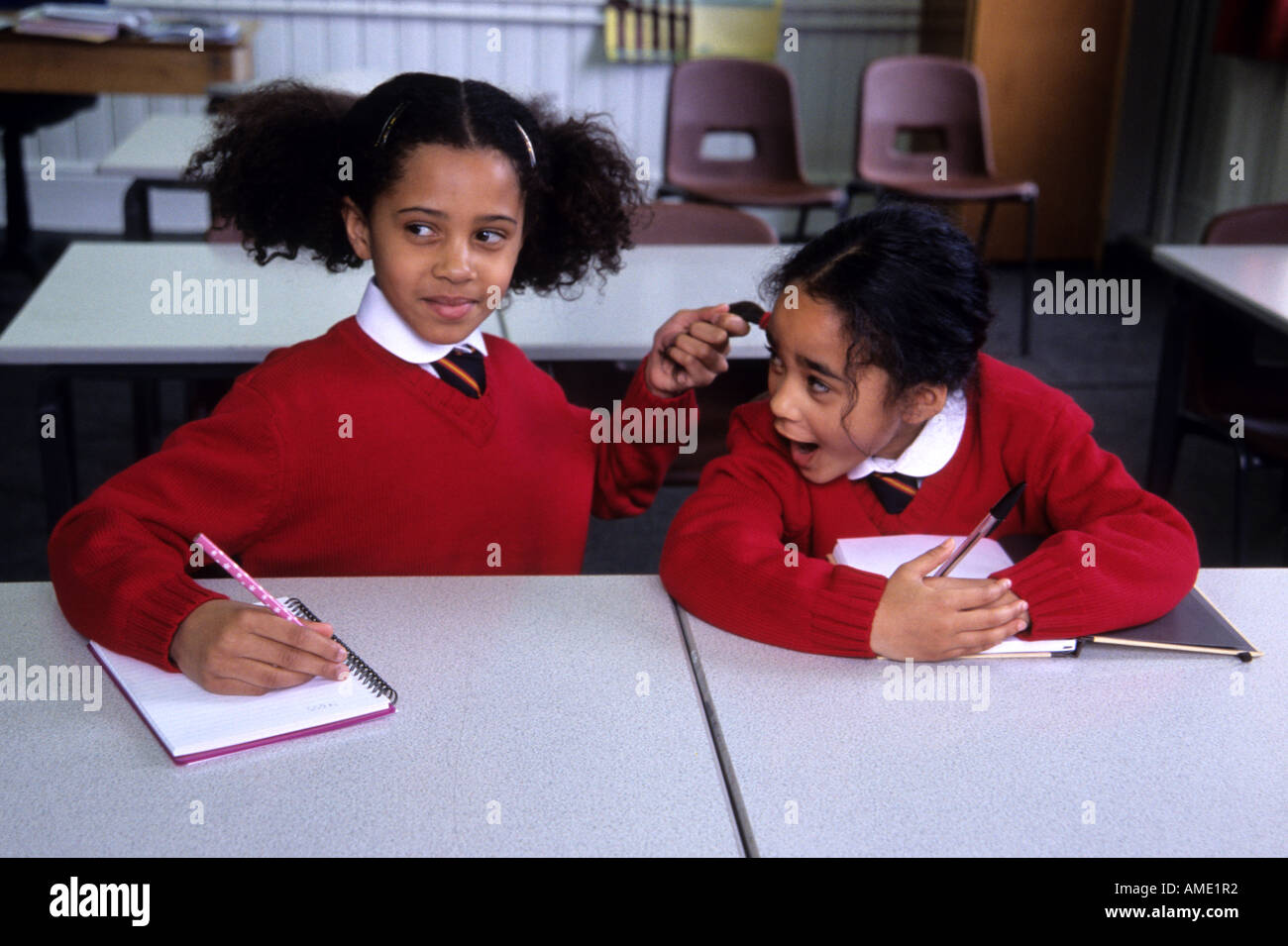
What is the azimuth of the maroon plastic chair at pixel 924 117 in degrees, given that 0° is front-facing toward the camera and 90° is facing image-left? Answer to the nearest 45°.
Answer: approximately 315°

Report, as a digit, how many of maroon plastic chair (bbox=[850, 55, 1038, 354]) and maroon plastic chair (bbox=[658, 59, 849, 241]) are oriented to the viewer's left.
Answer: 0

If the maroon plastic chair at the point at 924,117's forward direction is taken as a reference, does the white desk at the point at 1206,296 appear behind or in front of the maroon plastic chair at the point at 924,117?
in front

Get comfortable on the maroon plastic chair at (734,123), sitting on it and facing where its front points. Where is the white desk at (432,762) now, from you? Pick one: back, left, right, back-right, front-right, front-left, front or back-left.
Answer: front-right

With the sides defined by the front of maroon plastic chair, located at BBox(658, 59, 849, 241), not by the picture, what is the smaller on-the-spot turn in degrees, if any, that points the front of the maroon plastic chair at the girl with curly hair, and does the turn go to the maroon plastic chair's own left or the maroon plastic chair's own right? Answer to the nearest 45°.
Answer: approximately 45° to the maroon plastic chair's own right

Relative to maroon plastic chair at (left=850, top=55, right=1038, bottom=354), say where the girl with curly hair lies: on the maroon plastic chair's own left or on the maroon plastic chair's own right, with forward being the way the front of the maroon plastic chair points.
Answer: on the maroon plastic chair's own right

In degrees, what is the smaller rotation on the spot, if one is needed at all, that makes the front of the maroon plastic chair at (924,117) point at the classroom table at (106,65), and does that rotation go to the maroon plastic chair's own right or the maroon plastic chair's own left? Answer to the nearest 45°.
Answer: approximately 90° to the maroon plastic chair's own right

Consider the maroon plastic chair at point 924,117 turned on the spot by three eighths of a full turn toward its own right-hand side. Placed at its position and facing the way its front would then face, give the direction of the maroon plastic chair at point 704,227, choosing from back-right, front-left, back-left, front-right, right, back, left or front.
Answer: left

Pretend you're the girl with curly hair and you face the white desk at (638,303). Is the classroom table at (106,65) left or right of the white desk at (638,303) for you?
left

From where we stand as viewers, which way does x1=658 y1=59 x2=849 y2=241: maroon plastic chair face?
facing the viewer and to the right of the viewer

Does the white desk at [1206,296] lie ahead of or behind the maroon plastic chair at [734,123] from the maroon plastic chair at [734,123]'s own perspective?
ahead

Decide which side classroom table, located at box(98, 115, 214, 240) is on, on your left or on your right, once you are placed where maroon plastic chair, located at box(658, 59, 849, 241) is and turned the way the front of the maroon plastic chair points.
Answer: on your right

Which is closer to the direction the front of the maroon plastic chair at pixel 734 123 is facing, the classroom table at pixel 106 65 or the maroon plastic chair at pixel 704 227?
the maroon plastic chair
